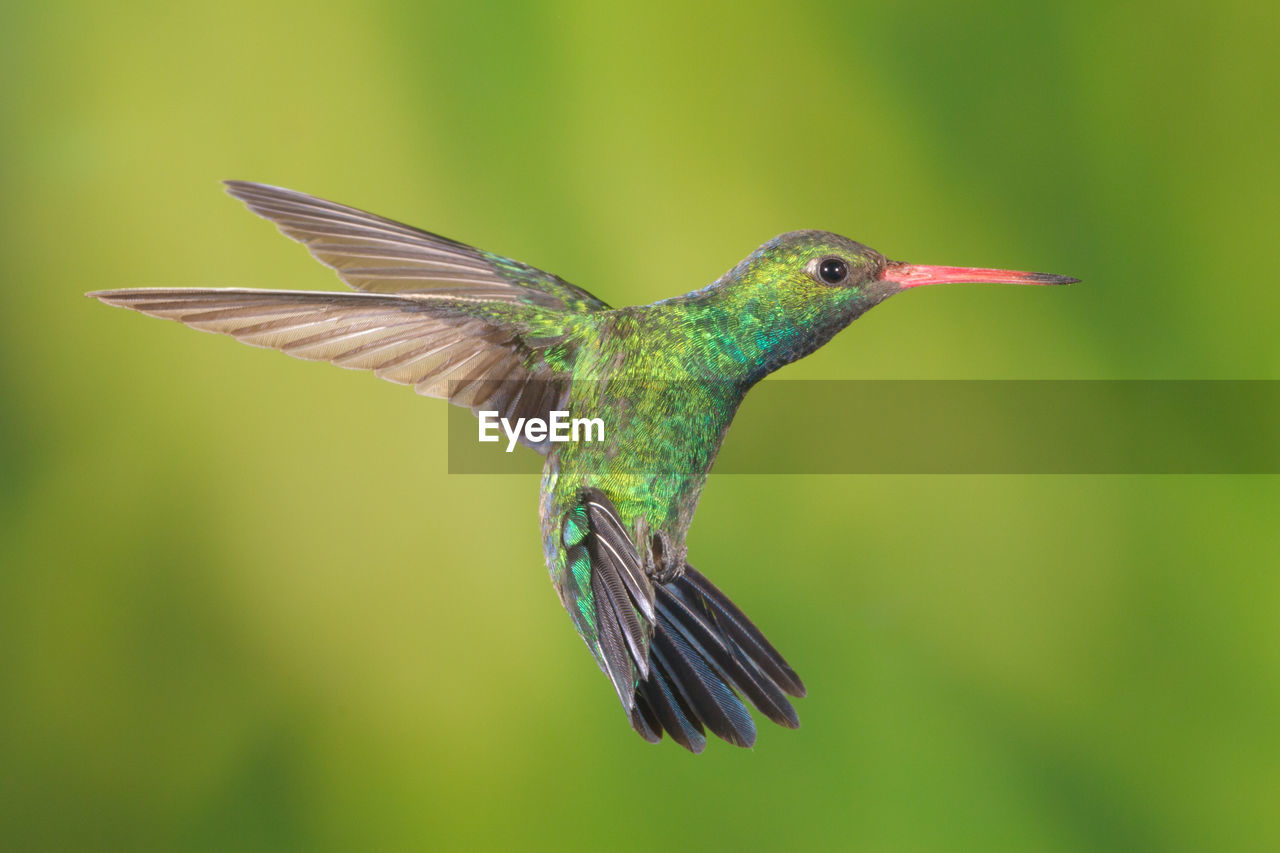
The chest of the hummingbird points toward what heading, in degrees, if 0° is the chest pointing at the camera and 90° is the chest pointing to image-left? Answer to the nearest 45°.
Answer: approximately 270°
